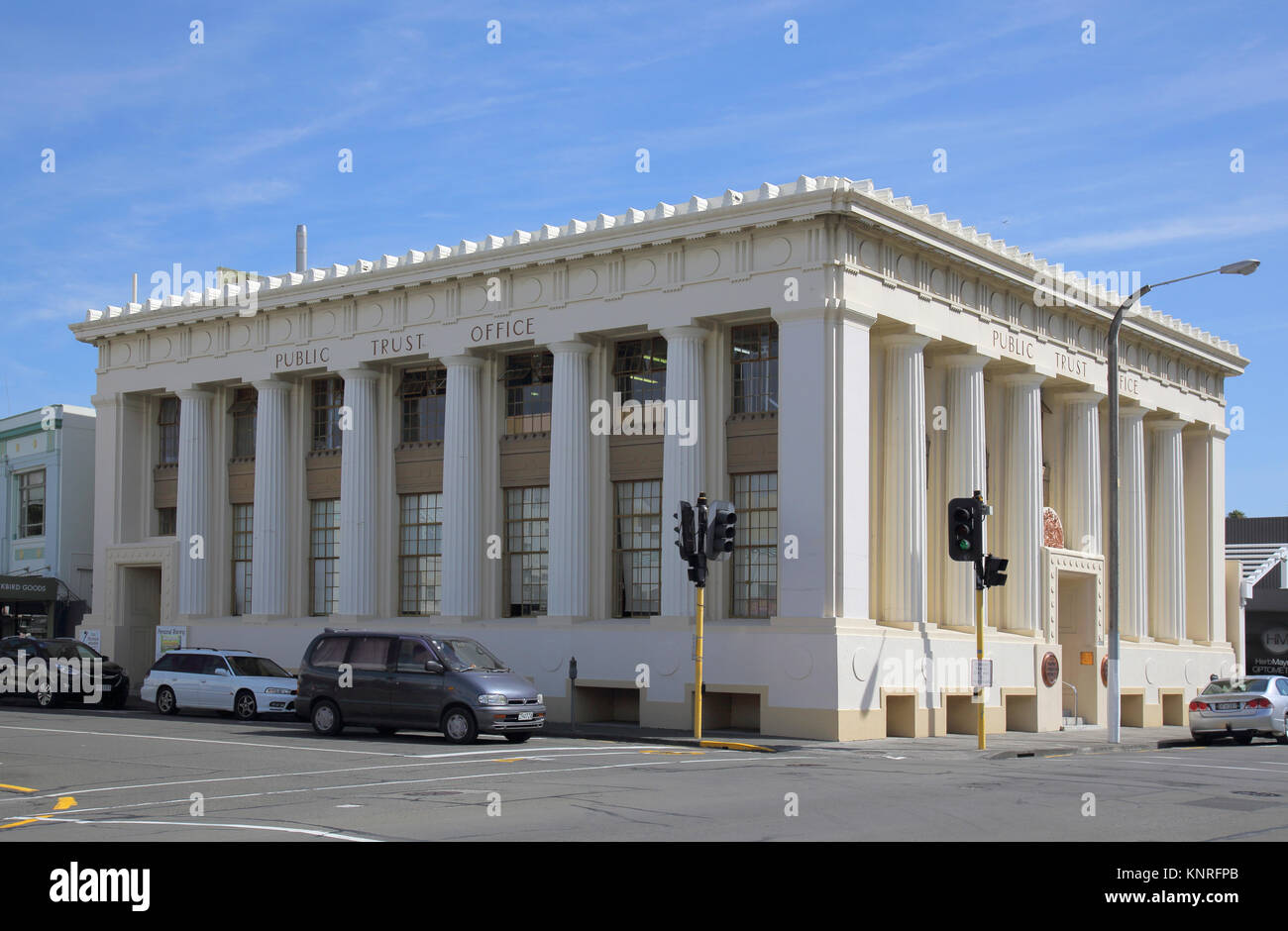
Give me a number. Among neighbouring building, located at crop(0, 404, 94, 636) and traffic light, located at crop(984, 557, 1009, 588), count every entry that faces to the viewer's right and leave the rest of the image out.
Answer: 1

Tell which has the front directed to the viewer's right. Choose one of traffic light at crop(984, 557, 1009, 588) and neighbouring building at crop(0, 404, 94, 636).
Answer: the traffic light

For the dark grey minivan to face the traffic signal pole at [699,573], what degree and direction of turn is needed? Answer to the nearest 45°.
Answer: approximately 45° to its left

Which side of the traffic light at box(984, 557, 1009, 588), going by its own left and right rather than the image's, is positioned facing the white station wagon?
back

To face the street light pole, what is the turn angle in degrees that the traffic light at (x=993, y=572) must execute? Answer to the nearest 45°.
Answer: approximately 45° to its left

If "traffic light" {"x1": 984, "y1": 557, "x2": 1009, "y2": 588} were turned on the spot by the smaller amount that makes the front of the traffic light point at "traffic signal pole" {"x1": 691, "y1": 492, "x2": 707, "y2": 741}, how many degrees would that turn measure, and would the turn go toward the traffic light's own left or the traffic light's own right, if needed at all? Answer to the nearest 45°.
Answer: approximately 180°

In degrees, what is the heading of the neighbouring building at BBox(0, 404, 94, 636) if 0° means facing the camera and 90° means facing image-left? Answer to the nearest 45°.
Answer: approximately 45°

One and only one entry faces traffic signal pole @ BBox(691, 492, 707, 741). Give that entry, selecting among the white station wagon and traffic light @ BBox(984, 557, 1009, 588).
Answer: the white station wagon

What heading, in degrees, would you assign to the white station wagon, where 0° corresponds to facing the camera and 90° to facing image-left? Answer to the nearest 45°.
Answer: approximately 315°

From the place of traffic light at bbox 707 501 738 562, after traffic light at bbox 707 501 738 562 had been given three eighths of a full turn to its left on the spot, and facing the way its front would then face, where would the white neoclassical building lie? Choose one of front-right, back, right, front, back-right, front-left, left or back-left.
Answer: front

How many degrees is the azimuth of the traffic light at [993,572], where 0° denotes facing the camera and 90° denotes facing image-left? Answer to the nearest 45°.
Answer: approximately 270°

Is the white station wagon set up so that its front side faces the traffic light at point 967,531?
yes

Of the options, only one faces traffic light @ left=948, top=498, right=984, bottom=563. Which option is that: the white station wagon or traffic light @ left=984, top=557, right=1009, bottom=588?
the white station wagon
